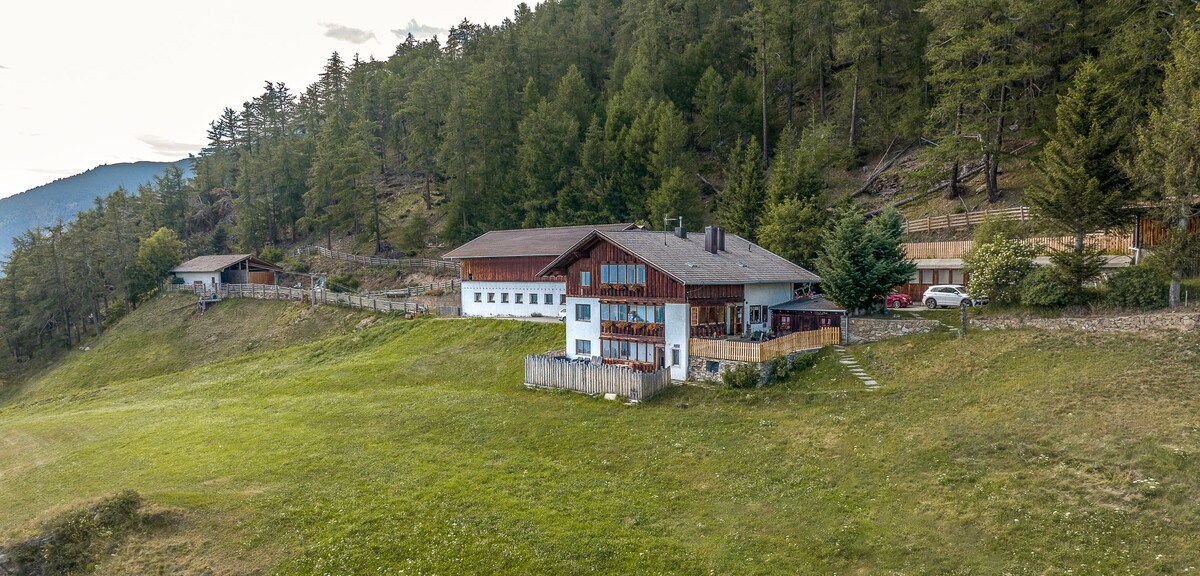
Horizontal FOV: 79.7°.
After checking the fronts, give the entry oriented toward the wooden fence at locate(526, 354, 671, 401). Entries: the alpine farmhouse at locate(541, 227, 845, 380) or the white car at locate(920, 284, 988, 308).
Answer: the alpine farmhouse

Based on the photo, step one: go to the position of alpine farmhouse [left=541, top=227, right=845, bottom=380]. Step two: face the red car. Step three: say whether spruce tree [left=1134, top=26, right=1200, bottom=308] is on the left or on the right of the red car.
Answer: right

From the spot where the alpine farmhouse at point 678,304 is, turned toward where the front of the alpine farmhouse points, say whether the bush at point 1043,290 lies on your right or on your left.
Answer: on your left

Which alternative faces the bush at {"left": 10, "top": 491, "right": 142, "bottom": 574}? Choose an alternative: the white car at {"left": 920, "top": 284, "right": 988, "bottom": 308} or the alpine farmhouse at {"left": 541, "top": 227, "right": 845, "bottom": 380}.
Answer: the alpine farmhouse

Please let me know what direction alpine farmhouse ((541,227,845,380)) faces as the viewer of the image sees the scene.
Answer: facing the viewer and to the left of the viewer

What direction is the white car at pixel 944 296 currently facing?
to the viewer's right

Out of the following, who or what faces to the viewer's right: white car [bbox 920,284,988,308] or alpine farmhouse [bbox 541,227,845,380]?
the white car

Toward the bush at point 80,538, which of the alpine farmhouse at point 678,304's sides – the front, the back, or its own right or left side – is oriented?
front
